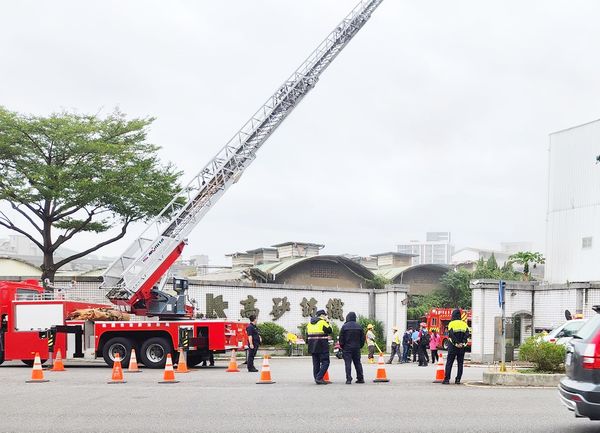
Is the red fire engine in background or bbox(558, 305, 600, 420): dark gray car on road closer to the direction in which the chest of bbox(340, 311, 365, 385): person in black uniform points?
the red fire engine in background

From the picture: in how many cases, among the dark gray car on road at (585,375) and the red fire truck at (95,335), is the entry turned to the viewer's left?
1

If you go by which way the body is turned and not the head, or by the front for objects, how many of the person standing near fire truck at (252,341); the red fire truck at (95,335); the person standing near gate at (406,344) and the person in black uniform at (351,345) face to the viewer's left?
1

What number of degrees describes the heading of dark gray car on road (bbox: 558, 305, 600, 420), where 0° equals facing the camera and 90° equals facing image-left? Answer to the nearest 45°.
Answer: approximately 225°

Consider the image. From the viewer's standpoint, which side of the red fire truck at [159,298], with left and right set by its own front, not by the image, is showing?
left

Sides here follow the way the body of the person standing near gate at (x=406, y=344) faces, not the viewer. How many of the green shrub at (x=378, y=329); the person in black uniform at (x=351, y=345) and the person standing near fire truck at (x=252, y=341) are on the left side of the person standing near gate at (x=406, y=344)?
1

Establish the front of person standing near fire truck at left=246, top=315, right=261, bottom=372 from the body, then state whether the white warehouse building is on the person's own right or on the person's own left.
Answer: on the person's own left

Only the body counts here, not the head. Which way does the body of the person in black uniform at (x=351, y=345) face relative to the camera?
away from the camera

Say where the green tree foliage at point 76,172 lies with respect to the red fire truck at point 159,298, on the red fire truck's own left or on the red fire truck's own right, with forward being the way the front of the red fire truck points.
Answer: on the red fire truck's own right

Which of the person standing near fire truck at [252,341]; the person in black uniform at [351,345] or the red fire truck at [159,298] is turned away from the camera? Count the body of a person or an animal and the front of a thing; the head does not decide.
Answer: the person in black uniform
